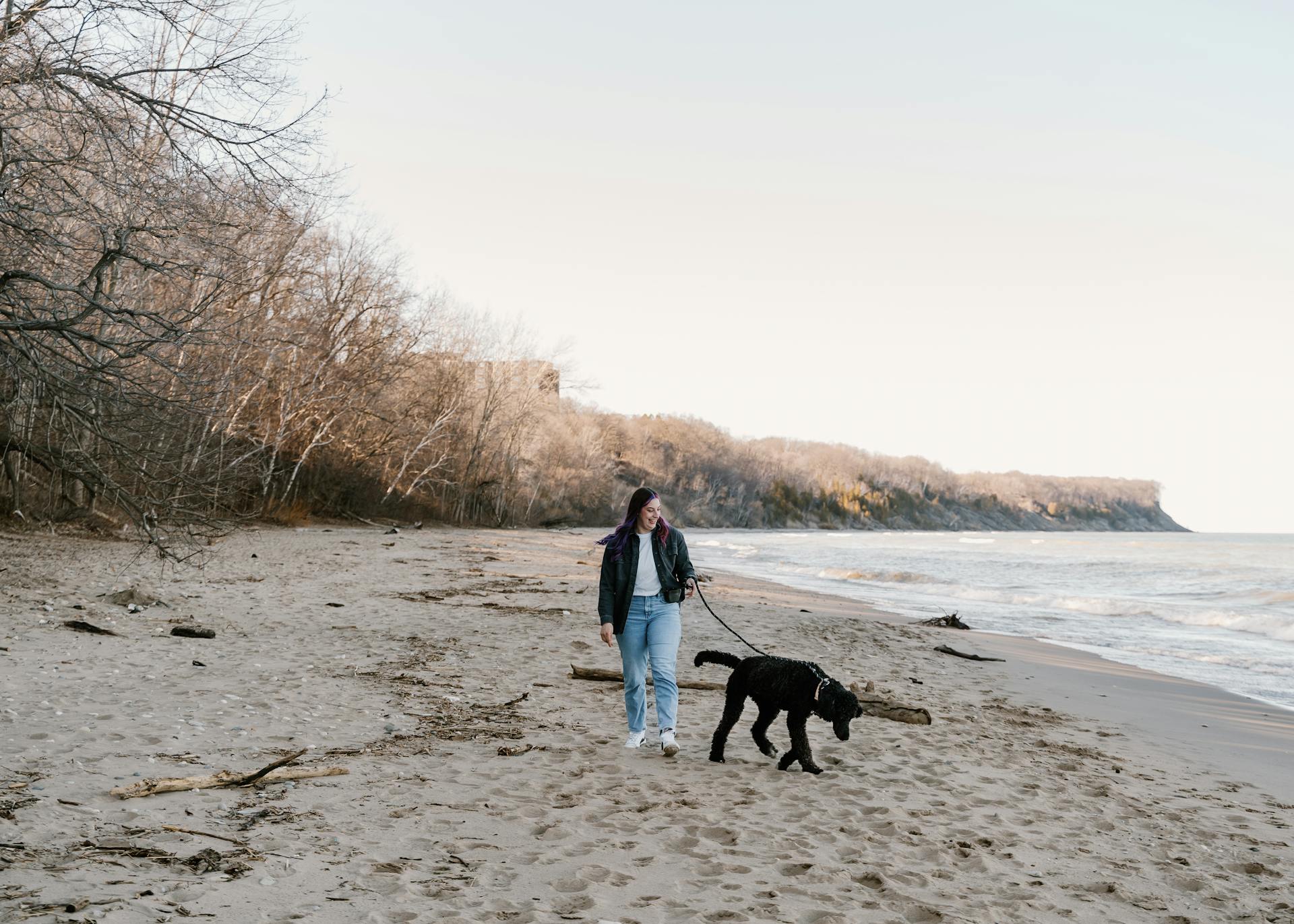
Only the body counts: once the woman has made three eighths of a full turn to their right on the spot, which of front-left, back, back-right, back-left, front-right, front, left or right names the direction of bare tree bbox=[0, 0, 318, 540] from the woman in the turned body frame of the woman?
front-left

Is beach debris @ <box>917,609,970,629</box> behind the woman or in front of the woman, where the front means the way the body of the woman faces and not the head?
behind

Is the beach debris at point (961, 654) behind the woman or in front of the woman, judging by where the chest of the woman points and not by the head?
behind

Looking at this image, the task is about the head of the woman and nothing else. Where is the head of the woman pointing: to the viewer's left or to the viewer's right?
to the viewer's right

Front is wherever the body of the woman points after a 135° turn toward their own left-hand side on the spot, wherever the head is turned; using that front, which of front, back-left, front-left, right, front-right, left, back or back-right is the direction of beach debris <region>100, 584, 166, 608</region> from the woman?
left

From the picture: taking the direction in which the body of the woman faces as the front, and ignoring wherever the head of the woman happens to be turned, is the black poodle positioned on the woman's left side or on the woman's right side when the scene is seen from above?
on the woman's left side

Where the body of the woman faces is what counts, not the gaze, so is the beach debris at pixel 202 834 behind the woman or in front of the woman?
in front

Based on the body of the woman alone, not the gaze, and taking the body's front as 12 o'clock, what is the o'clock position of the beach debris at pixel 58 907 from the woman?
The beach debris is roughly at 1 o'clock from the woman.

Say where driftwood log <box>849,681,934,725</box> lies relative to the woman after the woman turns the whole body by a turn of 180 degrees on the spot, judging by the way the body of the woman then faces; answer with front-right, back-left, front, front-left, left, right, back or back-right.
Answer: front-right

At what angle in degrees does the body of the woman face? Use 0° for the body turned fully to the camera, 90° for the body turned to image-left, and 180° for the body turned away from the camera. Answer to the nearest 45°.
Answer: approximately 0°

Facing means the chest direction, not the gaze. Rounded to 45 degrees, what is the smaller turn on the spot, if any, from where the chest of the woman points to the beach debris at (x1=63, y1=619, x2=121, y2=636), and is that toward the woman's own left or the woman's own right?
approximately 135° to the woman's own right

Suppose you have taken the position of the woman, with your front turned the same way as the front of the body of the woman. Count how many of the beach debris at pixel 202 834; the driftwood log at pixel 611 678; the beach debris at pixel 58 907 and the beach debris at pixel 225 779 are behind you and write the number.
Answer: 1

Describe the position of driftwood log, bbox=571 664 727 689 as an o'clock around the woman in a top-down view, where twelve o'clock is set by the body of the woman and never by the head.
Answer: The driftwood log is roughly at 6 o'clock from the woman.
